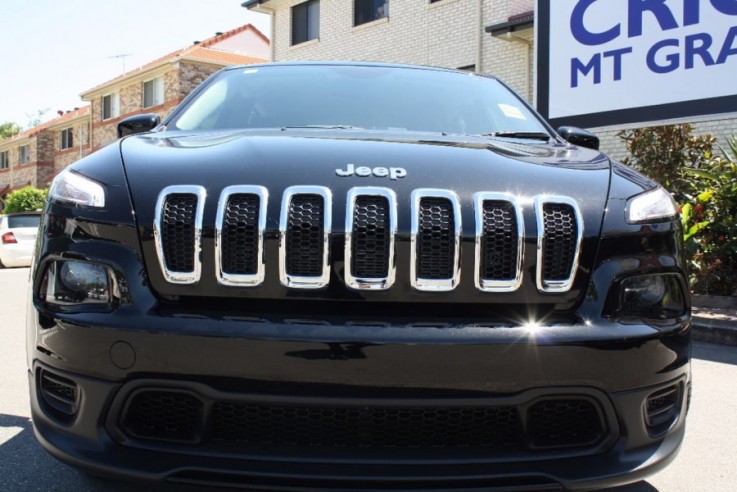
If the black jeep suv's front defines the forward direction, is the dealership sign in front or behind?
behind

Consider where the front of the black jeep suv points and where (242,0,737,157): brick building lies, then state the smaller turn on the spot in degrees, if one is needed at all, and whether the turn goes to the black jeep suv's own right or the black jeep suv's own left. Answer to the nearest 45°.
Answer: approximately 180°

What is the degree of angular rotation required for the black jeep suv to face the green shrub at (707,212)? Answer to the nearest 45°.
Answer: approximately 135° to its left

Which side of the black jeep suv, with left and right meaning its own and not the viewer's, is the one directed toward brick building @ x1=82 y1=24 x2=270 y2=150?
back

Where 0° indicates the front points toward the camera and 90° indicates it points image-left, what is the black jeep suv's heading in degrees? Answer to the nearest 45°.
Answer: approximately 0°

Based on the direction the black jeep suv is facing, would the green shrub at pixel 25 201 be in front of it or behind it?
behind

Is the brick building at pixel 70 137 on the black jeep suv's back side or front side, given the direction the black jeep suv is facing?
on the back side
